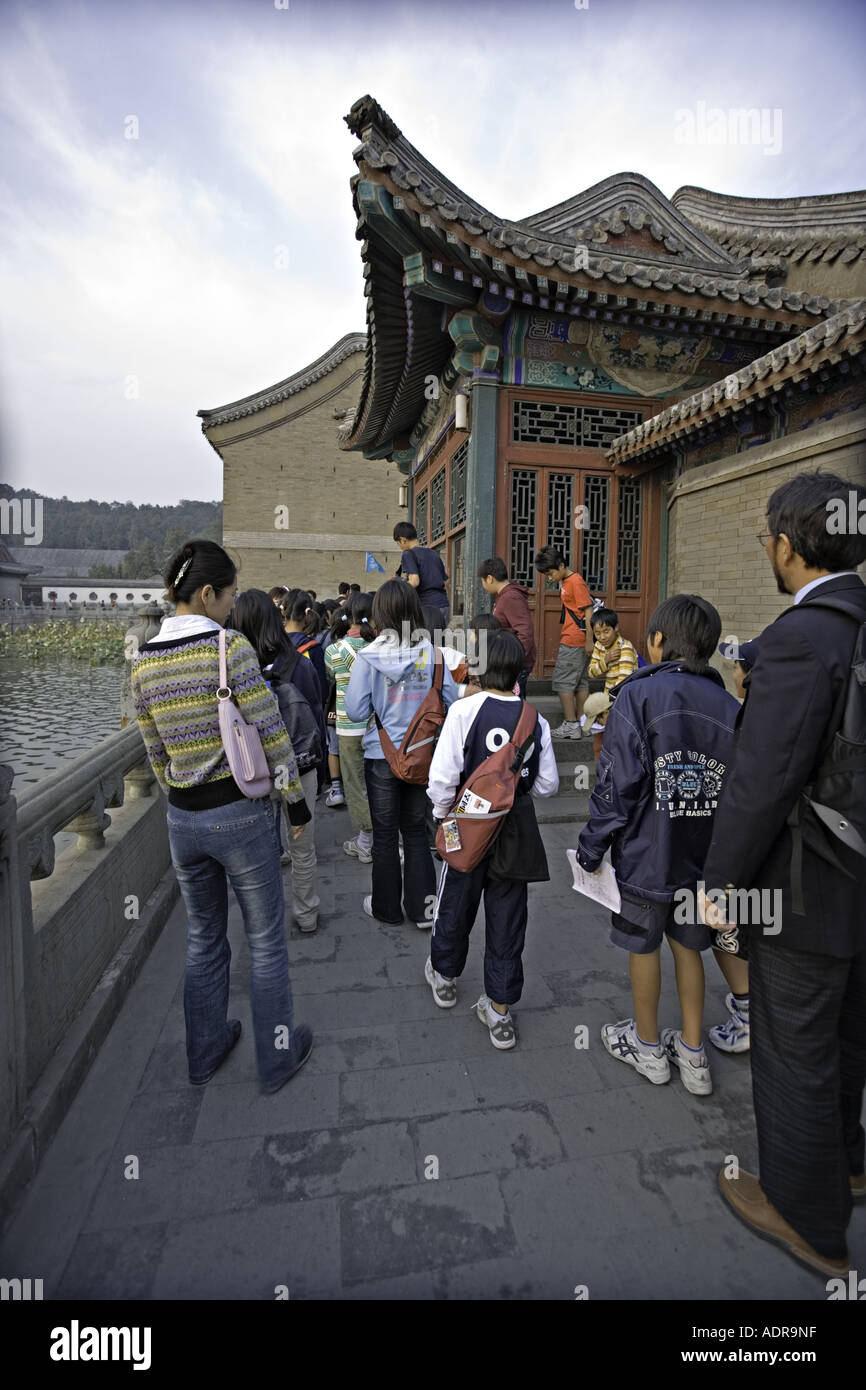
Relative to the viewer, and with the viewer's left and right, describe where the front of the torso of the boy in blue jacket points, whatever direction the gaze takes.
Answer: facing away from the viewer and to the left of the viewer

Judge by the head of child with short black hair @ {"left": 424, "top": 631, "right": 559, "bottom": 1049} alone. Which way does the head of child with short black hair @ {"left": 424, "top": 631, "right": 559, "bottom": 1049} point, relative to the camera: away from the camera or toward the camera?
away from the camera

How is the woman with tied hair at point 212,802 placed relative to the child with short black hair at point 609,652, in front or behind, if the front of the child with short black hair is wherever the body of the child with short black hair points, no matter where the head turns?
in front

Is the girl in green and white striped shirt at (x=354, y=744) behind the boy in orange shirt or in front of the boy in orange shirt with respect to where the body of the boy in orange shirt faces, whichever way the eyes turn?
in front

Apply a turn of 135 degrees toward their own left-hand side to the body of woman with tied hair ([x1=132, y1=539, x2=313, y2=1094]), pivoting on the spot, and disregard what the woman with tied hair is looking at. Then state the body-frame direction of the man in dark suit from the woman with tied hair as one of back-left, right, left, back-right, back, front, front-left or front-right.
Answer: back-left

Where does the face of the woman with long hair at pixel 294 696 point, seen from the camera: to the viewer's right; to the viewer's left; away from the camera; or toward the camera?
away from the camera

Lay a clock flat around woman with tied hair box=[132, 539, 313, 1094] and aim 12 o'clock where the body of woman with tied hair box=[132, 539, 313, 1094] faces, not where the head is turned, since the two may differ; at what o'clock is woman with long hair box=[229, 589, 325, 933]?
woman with long hair box=[229, 589, 325, 933] is roughly at 11 o'clock from woman with tied hair box=[132, 539, 313, 1094].

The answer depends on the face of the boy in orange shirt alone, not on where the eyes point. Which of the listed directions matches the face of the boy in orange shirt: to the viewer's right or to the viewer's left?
to the viewer's left

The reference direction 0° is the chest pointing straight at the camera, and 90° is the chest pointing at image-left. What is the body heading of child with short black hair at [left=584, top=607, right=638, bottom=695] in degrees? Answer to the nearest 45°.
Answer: approximately 45°

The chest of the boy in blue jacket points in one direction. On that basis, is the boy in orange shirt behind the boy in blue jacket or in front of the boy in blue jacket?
in front

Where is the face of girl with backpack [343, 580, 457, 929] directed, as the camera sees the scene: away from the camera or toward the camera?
away from the camera

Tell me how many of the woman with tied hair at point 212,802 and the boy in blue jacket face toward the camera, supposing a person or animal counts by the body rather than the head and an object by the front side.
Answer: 0

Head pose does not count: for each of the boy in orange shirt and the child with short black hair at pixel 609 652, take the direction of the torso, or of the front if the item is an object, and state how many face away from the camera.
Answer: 0

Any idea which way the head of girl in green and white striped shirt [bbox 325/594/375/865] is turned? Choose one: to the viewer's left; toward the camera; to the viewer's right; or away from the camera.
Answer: away from the camera

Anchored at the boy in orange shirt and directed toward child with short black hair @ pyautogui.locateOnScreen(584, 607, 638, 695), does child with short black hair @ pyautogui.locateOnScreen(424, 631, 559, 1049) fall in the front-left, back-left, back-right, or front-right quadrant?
front-right
